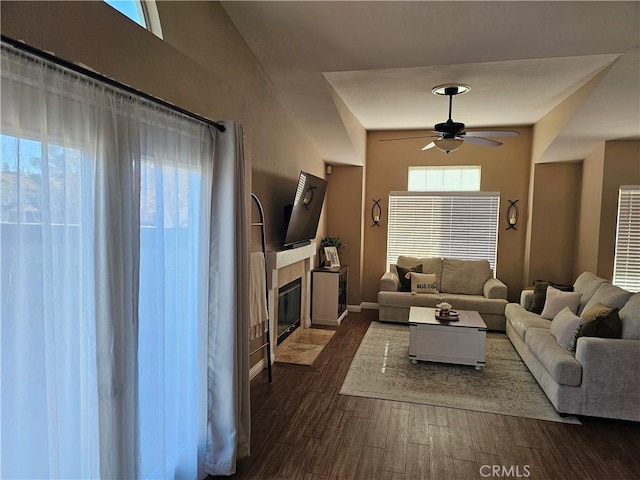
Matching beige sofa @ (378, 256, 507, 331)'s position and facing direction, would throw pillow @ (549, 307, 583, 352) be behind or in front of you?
in front

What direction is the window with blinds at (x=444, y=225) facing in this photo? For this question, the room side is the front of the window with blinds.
toward the camera

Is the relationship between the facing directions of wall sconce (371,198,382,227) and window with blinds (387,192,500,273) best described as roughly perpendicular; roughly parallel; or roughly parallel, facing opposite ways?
roughly parallel

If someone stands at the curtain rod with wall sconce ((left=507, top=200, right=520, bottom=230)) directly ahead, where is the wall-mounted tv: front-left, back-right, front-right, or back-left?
front-left

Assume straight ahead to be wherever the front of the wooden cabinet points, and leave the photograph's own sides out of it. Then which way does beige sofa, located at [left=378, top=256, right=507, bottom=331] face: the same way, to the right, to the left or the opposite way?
to the right

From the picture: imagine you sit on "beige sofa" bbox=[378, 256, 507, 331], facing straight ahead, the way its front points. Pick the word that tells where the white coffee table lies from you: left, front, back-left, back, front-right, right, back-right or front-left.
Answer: front

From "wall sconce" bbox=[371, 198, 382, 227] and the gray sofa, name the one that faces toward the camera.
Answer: the wall sconce

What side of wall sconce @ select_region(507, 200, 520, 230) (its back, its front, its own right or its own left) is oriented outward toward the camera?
front

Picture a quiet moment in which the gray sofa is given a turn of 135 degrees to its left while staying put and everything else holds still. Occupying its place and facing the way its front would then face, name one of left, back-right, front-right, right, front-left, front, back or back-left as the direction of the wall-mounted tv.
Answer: back-right

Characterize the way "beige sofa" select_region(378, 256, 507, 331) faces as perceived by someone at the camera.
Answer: facing the viewer

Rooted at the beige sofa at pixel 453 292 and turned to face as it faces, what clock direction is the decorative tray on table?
The decorative tray on table is roughly at 12 o'clock from the beige sofa.

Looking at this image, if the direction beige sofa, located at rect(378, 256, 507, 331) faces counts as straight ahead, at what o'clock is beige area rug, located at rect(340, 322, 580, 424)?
The beige area rug is roughly at 12 o'clock from the beige sofa.

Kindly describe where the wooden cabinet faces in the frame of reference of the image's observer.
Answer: facing to the right of the viewer

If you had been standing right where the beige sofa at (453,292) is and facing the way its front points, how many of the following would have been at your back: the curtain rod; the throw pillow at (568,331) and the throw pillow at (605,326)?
0

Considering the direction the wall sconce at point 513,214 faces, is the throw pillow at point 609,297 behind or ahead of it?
ahead

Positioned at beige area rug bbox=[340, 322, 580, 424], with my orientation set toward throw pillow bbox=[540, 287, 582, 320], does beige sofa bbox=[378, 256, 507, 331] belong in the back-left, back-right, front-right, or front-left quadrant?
front-left

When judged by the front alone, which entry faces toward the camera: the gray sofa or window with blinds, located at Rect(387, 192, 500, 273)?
the window with blinds

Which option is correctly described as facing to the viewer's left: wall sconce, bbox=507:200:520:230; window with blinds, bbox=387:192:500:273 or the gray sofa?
the gray sofa

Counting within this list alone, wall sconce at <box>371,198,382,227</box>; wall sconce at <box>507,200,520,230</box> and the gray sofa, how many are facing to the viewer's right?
0

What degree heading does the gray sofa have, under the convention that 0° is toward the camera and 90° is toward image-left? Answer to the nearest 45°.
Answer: approximately 90°
